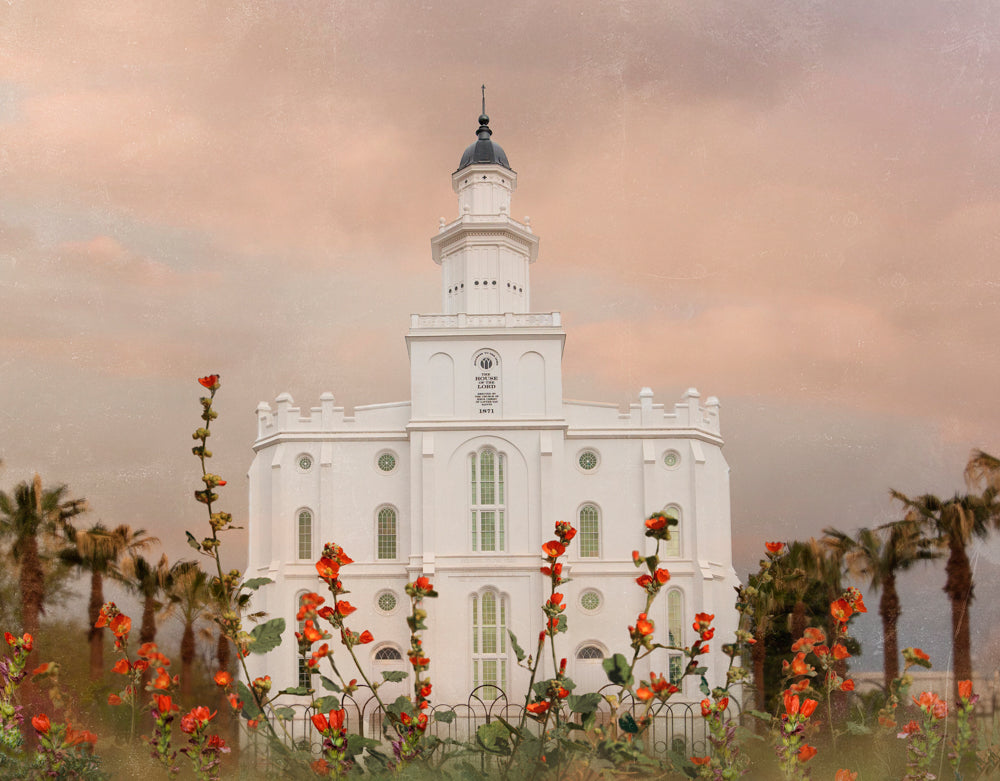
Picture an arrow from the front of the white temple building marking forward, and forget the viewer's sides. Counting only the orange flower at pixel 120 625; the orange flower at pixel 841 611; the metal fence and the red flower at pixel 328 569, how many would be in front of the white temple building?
4

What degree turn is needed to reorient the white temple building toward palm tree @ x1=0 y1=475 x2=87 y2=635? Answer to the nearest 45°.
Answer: approximately 45° to its right

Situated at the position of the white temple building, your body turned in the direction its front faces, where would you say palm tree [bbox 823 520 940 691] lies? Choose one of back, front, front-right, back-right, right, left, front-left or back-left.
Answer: front-left

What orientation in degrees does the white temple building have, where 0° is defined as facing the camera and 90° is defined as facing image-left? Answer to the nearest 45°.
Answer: approximately 0°

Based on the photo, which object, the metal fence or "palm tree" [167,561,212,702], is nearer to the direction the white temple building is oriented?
the metal fence

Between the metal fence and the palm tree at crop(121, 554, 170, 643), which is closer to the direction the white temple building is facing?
the metal fence

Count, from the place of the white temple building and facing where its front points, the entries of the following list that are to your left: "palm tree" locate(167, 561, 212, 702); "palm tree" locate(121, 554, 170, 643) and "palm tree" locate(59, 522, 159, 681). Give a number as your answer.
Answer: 0

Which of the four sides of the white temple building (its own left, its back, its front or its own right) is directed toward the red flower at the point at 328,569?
front

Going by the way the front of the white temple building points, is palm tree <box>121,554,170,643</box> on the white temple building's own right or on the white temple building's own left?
on the white temple building's own right

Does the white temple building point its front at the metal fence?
yes

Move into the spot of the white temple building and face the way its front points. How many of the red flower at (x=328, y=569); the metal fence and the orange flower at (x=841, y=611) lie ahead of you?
3

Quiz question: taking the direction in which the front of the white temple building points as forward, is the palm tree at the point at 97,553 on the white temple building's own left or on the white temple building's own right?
on the white temple building's own right

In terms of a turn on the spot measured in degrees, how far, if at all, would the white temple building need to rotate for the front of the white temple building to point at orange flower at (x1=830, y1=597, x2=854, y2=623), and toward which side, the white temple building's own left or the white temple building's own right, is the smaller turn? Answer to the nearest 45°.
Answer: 0° — it already faces it

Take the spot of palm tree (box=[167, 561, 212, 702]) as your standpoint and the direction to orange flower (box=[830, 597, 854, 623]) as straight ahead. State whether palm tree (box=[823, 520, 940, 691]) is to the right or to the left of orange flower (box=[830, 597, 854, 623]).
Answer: left

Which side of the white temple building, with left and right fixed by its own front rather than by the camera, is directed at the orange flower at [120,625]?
front
